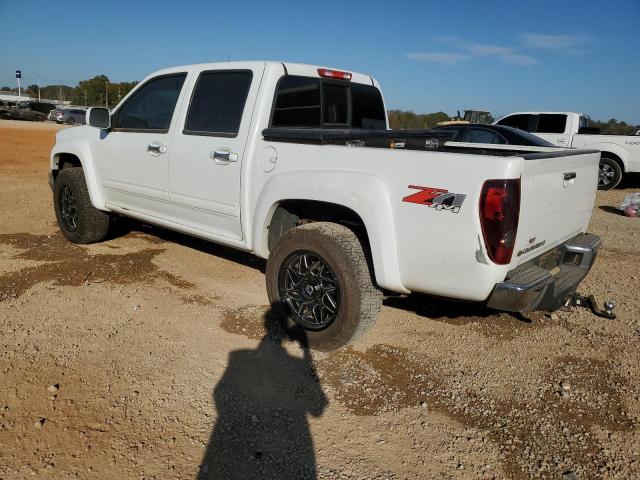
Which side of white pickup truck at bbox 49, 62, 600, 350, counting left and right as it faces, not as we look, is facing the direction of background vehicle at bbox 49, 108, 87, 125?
front

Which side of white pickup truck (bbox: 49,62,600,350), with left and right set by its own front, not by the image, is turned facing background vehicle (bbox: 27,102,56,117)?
front

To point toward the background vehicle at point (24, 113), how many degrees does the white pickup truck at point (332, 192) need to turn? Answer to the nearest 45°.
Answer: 0° — it already faces it

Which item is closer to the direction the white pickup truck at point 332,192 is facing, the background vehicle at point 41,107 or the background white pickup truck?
the background vehicle

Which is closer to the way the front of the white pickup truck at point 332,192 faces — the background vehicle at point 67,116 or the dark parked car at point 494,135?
the background vehicle

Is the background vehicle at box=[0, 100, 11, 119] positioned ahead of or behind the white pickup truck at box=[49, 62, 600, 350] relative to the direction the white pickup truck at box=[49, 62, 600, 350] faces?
ahead

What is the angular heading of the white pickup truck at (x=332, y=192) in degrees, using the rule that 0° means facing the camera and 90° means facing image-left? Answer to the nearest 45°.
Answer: approximately 135°

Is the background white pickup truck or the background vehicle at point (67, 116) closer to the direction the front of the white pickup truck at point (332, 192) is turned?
the background vehicle

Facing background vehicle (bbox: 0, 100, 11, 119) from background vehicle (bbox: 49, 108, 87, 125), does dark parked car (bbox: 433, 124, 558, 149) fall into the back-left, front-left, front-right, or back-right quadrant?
back-left

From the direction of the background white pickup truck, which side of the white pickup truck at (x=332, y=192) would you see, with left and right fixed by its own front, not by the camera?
right
